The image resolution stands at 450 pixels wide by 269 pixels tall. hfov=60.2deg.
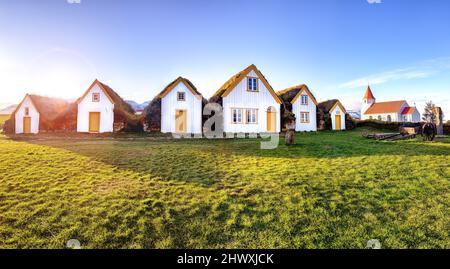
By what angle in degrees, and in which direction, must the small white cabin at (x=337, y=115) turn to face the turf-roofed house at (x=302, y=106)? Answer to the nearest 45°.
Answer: approximately 45° to its right

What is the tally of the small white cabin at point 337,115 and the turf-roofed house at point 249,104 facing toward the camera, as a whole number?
2

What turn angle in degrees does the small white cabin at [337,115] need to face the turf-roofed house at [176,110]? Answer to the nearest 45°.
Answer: approximately 45° to its right

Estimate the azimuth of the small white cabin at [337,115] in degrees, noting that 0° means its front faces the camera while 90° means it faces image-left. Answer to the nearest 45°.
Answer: approximately 0°

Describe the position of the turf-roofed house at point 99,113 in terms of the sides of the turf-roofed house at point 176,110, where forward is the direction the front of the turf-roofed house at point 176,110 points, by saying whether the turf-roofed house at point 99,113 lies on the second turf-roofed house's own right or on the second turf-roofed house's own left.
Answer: on the second turf-roofed house's own right

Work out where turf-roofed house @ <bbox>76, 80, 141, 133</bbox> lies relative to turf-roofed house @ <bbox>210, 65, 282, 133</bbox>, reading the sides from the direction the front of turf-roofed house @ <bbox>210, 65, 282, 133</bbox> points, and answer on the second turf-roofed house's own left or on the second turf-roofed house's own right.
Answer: on the second turf-roofed house's own right

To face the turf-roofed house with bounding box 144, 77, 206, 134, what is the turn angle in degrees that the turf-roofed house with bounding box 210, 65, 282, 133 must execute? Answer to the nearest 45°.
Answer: approximately 90° to its right

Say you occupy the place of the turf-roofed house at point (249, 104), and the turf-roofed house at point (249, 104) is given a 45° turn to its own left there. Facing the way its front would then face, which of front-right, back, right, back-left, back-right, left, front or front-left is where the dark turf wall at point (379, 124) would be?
left

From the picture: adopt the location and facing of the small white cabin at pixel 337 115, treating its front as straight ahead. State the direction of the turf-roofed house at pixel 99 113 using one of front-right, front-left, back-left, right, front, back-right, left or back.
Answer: front-right

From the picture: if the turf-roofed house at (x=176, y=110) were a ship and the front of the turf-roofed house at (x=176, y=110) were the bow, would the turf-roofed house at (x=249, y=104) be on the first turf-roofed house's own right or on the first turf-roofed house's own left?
on the first turf-roofed house's own left

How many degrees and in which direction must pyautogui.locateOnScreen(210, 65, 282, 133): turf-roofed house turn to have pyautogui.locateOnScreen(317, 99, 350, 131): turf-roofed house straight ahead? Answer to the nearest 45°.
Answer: approximately 135° to its left

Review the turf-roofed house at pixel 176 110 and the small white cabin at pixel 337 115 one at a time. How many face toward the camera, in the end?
2
